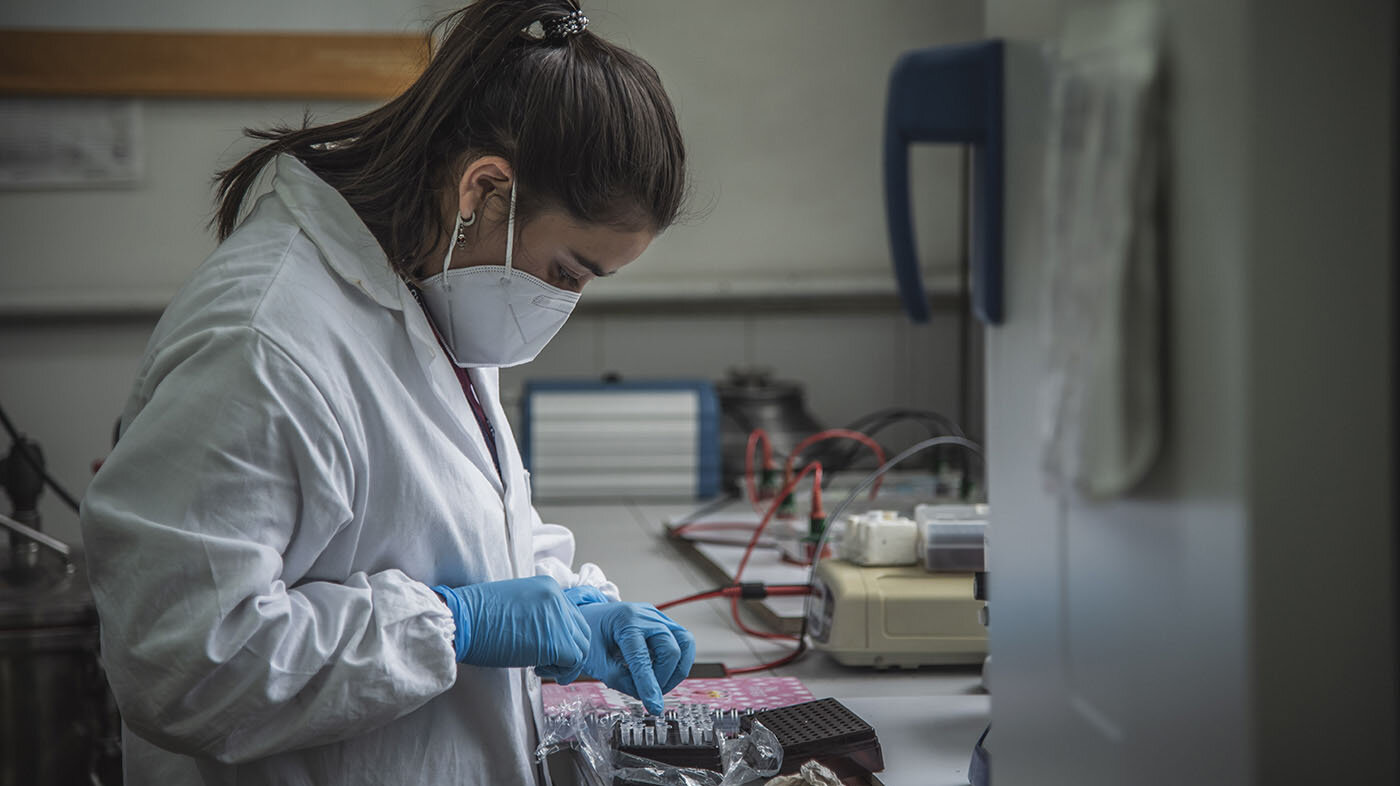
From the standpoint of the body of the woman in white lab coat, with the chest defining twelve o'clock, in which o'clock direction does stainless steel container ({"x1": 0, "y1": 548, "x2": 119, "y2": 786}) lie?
The stainless steel container is roughly at 8 o'clock from the woman in white lab coat.

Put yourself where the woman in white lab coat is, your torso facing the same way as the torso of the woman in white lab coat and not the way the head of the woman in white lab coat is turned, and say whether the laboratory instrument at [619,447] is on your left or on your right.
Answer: on your left

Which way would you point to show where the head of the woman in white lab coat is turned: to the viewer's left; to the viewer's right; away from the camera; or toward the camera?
to the viewer's right

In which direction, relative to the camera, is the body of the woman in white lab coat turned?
to the viewer's right

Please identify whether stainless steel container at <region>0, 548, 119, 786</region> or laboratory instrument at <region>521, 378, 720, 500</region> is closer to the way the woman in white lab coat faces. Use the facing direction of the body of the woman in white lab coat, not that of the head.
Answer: the laboratory instrument

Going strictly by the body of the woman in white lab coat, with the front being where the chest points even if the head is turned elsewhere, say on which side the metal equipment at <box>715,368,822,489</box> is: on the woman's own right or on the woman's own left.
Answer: on the woman's own left
